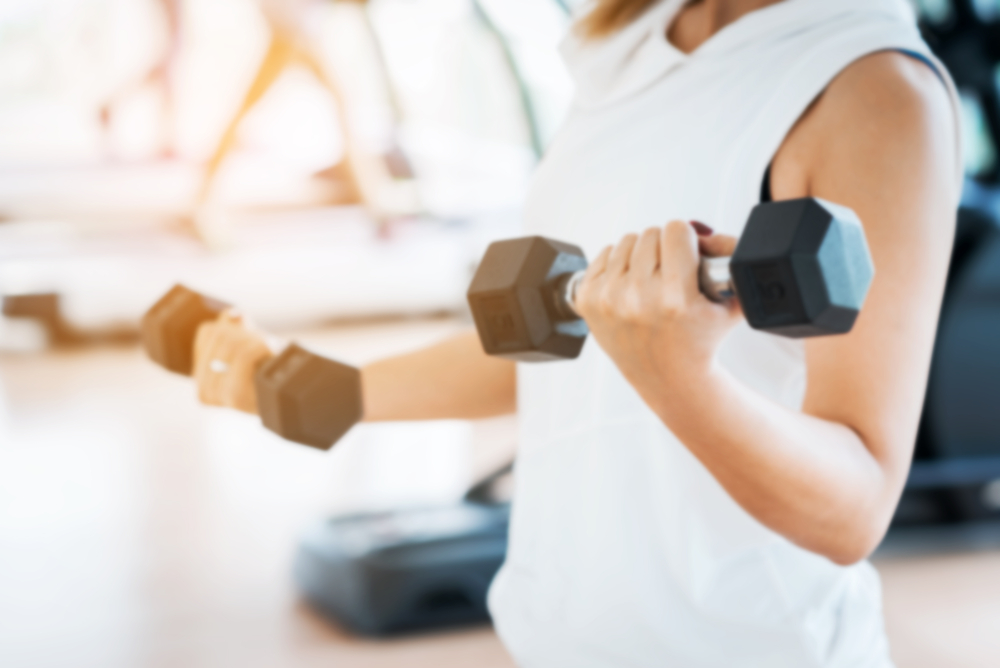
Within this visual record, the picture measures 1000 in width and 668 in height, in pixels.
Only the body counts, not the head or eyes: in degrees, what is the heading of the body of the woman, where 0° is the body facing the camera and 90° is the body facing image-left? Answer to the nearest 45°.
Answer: approximately 45°

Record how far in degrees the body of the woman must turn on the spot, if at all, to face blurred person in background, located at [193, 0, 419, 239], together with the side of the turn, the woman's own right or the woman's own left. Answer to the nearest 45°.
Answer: approximately 135° to the woman's own right

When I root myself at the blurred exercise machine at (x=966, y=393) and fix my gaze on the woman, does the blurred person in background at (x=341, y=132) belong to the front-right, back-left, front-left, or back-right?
back-right

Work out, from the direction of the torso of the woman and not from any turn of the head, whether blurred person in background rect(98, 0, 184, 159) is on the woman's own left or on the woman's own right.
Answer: on the woman's own right

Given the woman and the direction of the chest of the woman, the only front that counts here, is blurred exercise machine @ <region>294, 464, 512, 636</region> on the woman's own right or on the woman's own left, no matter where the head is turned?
on the woman's own right

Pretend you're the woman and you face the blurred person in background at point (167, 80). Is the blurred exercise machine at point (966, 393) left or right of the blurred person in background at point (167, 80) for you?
right
